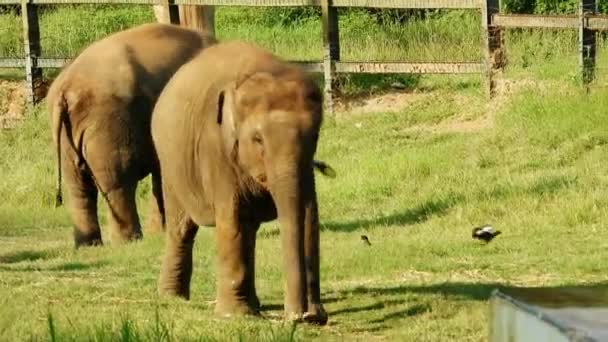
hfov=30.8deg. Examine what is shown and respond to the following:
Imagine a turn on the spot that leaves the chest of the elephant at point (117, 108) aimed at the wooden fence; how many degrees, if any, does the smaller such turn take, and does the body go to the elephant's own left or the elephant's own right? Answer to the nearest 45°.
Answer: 0° — it already faces it

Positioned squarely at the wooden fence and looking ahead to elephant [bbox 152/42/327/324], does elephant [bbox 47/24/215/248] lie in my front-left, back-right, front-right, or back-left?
front-right

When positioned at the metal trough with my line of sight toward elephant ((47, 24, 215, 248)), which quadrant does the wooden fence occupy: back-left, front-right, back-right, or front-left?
front-right

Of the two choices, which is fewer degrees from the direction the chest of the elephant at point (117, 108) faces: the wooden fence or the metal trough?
the wooden fence

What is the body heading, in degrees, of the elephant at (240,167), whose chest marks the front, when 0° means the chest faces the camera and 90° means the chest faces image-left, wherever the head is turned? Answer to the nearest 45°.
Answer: approximately 315°

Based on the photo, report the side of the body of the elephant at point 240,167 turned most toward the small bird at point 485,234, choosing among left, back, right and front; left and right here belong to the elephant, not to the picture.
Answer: left

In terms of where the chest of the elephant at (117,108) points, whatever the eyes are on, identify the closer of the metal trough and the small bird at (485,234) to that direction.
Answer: the small bird

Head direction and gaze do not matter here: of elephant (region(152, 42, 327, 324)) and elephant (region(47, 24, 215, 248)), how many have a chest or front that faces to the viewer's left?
0

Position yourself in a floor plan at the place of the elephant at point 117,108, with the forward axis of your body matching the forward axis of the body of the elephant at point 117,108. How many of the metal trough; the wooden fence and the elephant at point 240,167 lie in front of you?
1

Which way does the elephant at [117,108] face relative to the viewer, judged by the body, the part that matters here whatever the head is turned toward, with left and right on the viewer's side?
facing away from the viewer and to the right of the viewer

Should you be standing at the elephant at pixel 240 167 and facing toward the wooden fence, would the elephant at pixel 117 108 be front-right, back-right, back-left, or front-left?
front-left
